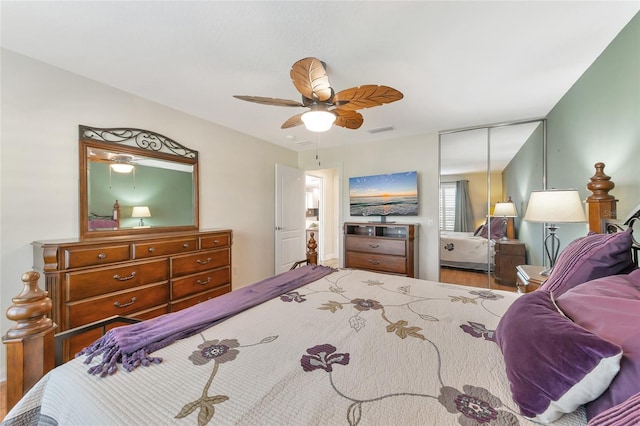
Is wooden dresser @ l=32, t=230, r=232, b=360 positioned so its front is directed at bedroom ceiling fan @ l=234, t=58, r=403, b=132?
yes

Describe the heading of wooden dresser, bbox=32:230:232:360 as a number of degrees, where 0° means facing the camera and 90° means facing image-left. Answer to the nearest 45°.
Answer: approximately 315°

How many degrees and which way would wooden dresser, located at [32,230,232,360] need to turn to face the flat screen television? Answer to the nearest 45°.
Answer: approximately 45° to its left

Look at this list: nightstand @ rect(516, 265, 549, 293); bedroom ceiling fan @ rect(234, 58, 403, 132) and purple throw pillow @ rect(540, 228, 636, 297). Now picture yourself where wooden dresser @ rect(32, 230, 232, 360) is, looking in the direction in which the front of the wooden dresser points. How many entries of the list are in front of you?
3

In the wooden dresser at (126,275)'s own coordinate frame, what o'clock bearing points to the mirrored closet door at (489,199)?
The mirrored closet door is roughly at 11 o'clock from the wooden dresser.

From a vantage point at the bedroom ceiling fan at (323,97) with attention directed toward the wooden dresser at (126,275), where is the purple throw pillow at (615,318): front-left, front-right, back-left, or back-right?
back-left

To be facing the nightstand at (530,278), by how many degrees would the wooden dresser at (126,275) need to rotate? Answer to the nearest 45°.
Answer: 0° — it already faces it

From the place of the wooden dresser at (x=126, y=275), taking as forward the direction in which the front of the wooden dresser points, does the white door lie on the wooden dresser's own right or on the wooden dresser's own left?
on the wooden dresser's own left
